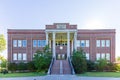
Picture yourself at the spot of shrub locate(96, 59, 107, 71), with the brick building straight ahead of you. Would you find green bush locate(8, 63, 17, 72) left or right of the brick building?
left

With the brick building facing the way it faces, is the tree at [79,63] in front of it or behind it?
in front

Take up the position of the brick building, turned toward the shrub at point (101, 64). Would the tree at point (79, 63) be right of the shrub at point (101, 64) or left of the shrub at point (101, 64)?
right

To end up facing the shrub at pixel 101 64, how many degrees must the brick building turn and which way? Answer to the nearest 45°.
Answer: approximately 45° to its left

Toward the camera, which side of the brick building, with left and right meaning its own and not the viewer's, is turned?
front

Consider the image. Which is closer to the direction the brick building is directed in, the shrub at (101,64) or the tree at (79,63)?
the tree

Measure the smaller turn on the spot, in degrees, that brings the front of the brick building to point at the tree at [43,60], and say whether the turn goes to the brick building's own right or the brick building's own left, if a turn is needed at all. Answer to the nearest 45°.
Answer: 0° — it already faces it

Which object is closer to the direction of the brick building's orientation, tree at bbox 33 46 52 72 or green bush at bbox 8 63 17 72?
the tree

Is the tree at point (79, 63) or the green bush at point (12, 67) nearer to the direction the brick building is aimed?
the tree
